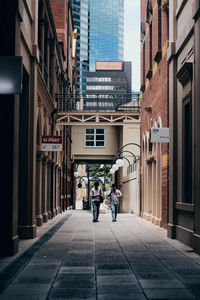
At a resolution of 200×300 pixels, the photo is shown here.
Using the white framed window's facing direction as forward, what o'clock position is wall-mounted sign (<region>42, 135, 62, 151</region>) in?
The wall-mounted sign is roughly at 12 o'clock from the white framed window.

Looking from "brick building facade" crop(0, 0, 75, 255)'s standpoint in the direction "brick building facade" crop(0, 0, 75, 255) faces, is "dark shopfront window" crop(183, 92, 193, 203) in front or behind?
in front

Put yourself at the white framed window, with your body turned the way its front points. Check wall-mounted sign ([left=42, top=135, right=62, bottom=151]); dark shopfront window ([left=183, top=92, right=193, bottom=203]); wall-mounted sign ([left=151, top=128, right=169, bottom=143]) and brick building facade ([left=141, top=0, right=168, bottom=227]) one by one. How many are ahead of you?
4

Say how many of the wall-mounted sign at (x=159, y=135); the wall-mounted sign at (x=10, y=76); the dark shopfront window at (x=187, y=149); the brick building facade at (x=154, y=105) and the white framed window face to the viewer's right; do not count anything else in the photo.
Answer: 0

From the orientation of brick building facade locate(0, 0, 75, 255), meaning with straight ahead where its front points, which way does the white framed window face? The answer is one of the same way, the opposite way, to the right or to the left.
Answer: to the right

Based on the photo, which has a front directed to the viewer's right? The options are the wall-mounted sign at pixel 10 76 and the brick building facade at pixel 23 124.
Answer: the brick building facade

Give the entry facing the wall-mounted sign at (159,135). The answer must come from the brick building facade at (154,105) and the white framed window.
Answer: the white framed window

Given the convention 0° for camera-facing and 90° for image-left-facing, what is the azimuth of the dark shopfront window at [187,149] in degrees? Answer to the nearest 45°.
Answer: approximately 90°

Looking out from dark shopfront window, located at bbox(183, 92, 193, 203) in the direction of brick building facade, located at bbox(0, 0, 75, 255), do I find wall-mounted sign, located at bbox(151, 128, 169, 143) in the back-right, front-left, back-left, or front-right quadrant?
front-right

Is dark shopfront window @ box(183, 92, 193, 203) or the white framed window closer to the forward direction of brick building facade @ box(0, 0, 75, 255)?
the dark shopfront window

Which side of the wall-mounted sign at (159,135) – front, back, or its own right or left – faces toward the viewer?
front

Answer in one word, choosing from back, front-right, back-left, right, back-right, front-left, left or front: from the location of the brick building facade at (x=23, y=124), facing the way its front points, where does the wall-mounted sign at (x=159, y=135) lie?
front

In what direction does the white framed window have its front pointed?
toward the camera

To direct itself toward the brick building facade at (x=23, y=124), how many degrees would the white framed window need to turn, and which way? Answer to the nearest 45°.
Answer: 0° — it already faces it

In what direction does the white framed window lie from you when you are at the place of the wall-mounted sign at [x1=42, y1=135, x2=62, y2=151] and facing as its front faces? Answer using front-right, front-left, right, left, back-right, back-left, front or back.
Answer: back

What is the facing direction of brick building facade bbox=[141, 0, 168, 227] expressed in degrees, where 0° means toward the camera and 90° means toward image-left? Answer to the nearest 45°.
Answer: approximately 90°

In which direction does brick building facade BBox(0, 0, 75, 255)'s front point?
to the viewer's right

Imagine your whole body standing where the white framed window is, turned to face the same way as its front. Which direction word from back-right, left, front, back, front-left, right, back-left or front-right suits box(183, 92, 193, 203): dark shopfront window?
front

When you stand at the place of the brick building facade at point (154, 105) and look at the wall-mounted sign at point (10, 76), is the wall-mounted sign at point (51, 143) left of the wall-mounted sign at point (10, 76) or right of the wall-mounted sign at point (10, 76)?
right
